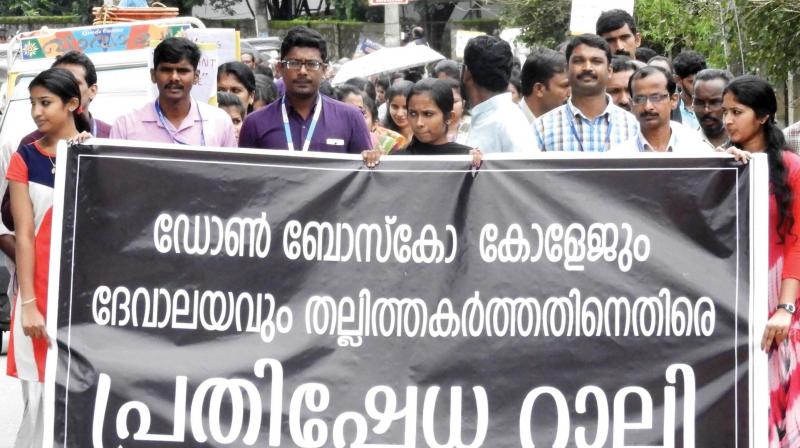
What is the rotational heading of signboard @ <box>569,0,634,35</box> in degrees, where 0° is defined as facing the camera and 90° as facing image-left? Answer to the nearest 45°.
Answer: approximately 0°

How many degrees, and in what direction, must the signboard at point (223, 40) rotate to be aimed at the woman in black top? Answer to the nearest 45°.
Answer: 0° — it already faces them

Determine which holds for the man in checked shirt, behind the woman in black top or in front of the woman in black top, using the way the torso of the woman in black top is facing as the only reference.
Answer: behind

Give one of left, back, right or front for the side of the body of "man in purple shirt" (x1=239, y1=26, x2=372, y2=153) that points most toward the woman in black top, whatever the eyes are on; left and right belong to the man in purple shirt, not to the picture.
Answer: left

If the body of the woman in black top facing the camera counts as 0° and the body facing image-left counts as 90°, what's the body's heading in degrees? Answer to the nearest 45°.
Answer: approximately 45°

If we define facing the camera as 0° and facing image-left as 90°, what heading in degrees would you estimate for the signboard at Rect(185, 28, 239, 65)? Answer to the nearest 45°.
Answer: approximately 0°
